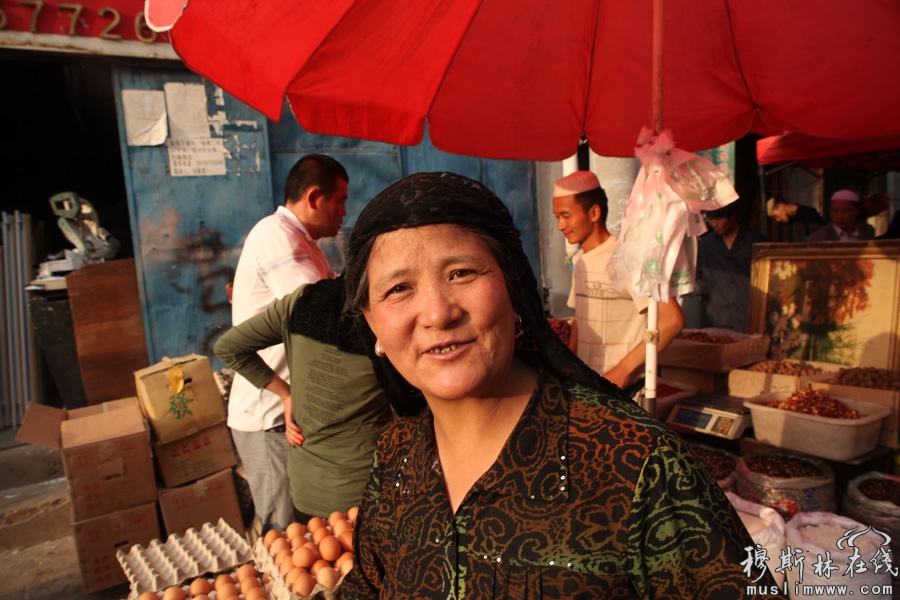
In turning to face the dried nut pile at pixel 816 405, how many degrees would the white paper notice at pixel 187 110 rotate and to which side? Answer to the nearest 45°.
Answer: approximately 45° to its left

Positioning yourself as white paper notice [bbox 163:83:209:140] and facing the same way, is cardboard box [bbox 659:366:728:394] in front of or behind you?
in front

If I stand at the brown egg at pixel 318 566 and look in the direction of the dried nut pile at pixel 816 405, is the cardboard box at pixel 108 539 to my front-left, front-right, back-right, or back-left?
back-left

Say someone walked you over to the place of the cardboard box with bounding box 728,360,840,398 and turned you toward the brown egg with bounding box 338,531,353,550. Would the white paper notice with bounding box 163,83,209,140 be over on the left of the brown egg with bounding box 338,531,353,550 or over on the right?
right

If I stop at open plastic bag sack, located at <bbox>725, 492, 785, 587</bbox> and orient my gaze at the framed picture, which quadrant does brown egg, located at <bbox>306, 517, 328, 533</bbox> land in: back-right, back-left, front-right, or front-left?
back-left

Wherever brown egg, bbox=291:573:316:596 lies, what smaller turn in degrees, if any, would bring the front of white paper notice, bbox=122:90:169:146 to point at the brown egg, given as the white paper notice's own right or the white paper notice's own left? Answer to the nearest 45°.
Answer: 0° — it already faces it

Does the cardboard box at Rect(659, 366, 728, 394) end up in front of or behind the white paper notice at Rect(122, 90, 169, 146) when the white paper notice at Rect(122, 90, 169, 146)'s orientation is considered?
in front

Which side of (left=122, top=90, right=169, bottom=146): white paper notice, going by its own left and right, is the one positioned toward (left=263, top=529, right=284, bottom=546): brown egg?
front

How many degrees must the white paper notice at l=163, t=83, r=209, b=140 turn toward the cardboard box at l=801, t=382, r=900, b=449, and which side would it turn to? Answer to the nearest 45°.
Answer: approximately 45° to its left

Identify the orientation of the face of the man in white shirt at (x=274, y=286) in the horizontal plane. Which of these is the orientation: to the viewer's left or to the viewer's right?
to the viewer's right

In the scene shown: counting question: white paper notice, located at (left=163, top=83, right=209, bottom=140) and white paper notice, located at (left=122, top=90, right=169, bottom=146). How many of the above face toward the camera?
2

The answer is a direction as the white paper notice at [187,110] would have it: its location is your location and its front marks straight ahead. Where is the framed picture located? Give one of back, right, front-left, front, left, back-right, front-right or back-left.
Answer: front-left

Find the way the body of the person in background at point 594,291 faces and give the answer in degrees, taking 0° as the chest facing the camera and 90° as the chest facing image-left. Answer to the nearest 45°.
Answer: approximately 45°
